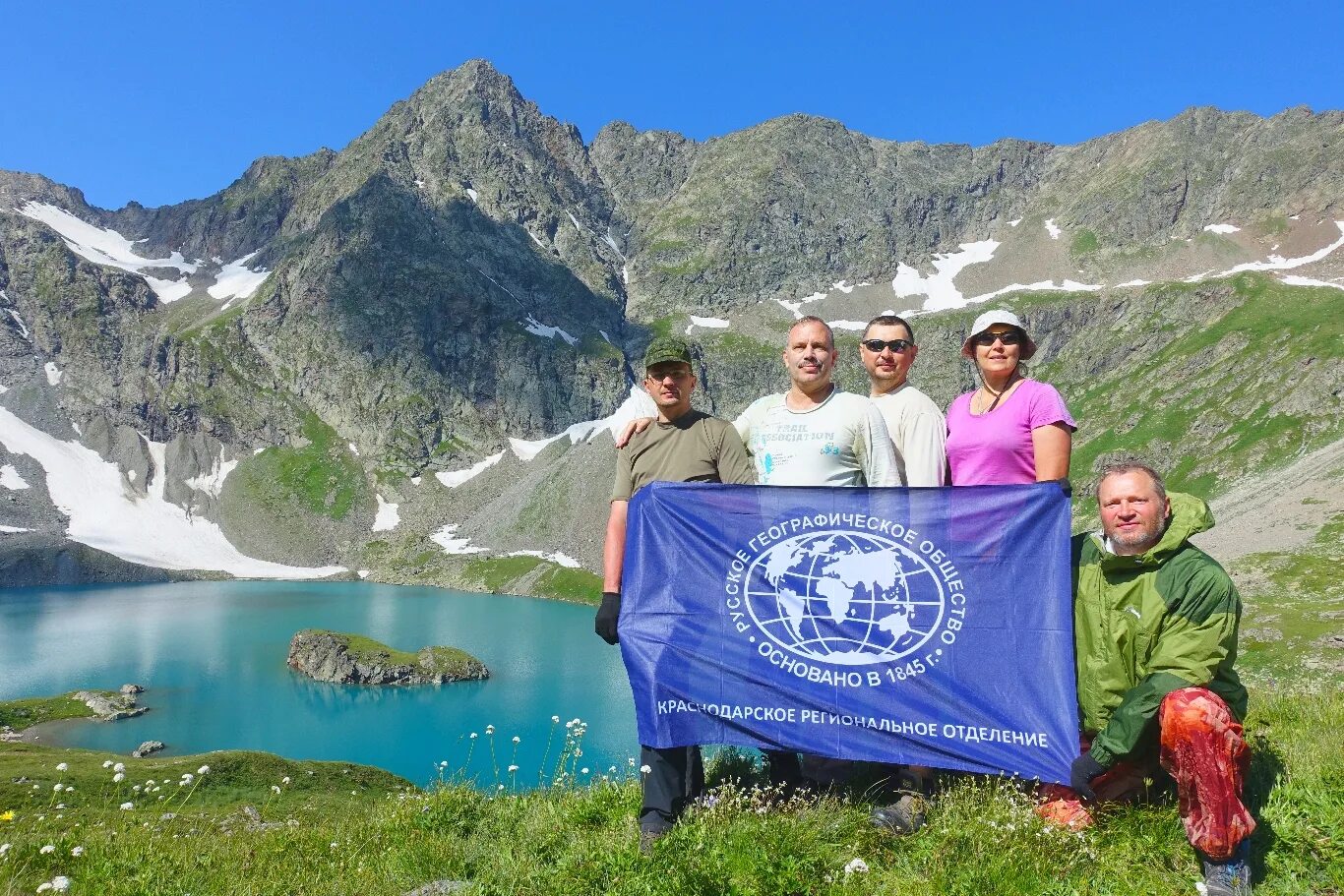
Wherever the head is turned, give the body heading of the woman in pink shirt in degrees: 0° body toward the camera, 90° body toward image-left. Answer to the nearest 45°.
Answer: approximately 45°

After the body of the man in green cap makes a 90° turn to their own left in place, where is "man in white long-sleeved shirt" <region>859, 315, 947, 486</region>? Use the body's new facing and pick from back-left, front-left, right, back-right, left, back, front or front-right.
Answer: front

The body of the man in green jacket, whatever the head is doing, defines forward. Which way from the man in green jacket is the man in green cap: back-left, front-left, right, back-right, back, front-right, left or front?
front-right

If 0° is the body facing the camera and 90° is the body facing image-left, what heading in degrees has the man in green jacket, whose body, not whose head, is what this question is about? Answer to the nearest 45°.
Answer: approximately 45°

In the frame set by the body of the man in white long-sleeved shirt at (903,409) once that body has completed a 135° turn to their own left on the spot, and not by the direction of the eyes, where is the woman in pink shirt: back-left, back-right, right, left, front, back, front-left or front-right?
front

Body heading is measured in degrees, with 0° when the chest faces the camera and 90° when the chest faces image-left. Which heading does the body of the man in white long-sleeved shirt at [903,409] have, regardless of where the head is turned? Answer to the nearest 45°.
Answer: approximately 45°

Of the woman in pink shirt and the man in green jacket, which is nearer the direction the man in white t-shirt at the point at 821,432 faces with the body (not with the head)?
the man in green jacket

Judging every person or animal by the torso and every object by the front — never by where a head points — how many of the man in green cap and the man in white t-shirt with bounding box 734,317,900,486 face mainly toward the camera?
2

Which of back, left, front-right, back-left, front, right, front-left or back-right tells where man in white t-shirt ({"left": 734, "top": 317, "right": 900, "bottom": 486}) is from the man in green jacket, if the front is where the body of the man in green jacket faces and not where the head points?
front-right

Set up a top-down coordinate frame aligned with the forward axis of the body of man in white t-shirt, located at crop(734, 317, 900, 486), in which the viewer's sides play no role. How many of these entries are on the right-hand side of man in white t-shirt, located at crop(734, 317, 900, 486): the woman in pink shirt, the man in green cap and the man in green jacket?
1

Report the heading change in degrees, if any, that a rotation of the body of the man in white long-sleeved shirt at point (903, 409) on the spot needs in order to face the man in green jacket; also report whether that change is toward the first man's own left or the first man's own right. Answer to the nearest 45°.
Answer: approximately 90° to the first man's own left

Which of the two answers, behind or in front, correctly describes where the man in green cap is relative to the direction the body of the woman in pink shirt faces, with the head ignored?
in front
